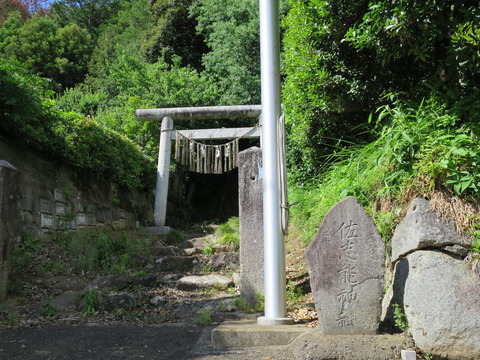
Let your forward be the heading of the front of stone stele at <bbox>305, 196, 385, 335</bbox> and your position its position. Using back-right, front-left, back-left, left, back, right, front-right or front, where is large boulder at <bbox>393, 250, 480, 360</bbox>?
left

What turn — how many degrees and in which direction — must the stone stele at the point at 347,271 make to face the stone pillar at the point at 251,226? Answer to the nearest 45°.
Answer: approximately 135° to its right

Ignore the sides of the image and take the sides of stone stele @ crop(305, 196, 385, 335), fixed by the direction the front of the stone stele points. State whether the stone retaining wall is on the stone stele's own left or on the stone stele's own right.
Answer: on the stone stele's own right

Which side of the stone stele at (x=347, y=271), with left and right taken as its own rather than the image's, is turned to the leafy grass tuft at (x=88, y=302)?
right

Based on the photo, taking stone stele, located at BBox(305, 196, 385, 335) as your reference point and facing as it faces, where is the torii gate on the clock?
The torii gate is roughly at 5 o'clock from the stone stele.

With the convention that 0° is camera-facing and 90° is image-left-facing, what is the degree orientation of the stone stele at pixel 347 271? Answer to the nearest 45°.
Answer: approximately 0°
